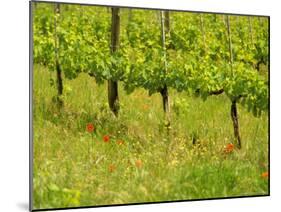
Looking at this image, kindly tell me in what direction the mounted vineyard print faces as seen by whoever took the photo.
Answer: facing the viewer and to the right of the viewer
